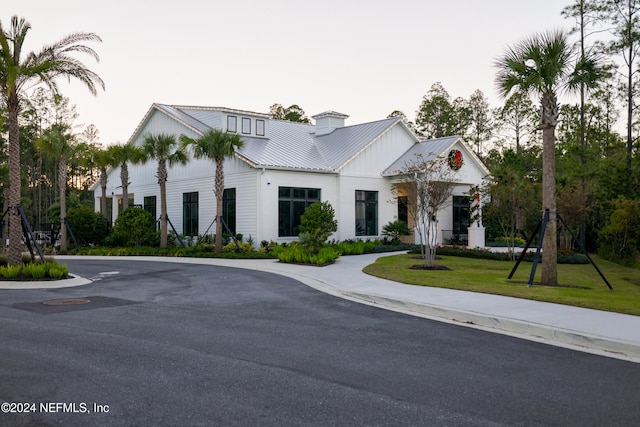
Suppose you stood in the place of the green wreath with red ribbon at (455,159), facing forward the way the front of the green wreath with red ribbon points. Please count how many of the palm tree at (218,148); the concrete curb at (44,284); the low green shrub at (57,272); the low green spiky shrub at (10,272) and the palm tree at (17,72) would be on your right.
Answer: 5

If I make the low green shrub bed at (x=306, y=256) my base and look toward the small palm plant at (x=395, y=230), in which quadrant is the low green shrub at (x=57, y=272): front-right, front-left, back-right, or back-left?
back-left

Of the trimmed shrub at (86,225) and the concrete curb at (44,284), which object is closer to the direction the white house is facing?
the concrete curb

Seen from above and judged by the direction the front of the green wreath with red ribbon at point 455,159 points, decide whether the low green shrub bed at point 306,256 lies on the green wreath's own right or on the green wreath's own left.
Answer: on the green wreath's own right

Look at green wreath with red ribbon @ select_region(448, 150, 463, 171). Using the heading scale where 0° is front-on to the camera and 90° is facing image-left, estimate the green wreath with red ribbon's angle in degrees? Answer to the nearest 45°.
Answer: approximately 315°

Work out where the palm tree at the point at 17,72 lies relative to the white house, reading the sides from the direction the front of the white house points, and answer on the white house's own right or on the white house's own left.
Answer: on the white house's own right

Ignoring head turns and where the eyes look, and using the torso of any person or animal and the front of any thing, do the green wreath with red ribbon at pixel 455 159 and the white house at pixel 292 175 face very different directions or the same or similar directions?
same or similar directions

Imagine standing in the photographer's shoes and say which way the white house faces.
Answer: facing the viewer and to the right of the viewer

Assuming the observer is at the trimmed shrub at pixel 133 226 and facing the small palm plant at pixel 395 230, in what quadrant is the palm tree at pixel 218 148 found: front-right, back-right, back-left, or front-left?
front-right

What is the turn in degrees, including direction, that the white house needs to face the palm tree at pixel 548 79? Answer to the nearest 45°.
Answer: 0° — it already faces it

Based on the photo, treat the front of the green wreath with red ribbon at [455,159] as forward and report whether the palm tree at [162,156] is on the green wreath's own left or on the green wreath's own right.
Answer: on the green wreath's own right

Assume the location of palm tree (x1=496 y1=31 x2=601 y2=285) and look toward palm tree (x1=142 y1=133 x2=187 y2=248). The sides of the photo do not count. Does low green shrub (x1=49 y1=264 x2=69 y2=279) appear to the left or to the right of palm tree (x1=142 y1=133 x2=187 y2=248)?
left
